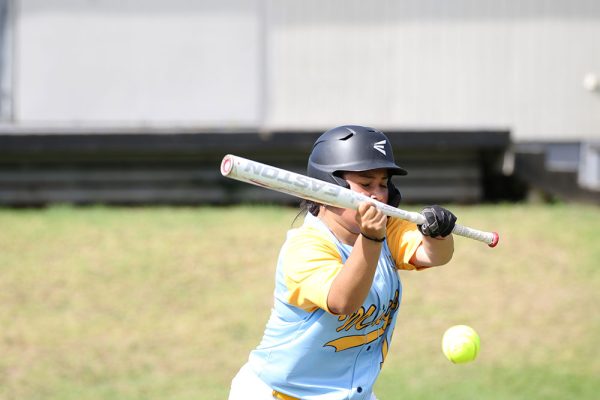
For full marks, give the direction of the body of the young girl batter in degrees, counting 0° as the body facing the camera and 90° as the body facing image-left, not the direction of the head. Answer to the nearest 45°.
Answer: approximately 315°

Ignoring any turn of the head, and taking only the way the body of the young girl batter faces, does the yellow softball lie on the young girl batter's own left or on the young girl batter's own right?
on the young girl batter's own left
